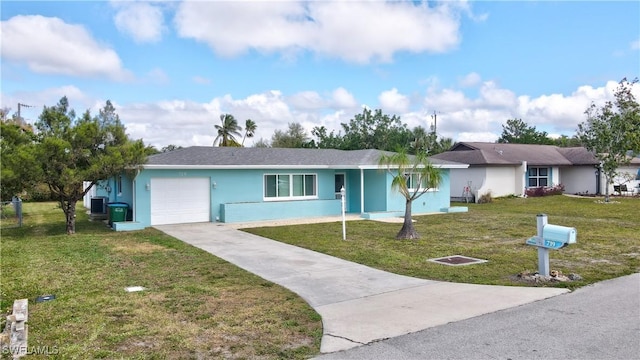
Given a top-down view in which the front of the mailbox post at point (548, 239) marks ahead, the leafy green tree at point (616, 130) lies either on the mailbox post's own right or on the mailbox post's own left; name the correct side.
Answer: on the mailbox post's own left

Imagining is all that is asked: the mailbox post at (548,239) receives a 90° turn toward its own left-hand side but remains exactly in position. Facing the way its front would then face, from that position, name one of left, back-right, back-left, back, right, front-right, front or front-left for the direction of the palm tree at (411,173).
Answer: left

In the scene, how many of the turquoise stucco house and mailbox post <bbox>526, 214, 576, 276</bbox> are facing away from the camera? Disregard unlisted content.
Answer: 0

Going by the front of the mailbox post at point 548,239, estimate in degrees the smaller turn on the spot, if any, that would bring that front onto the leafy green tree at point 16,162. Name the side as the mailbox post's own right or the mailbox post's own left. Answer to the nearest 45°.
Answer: approximately 135° to the mailbox post's own right

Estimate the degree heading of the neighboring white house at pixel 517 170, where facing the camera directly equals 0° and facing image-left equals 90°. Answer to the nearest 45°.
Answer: approximately 315°

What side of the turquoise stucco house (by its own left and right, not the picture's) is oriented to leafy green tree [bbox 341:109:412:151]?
back

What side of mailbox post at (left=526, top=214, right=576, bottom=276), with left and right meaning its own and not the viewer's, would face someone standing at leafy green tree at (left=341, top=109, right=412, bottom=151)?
back

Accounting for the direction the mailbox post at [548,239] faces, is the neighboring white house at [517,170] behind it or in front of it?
behind

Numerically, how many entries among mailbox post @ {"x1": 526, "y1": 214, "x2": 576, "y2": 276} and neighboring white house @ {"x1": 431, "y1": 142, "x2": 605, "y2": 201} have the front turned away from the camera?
0

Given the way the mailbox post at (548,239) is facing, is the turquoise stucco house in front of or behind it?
behind

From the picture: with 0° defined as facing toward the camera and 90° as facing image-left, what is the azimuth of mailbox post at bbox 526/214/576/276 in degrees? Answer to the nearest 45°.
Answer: approximately 315°

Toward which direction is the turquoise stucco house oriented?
toward the camera

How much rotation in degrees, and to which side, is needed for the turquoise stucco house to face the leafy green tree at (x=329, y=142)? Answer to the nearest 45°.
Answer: approximately 180°
